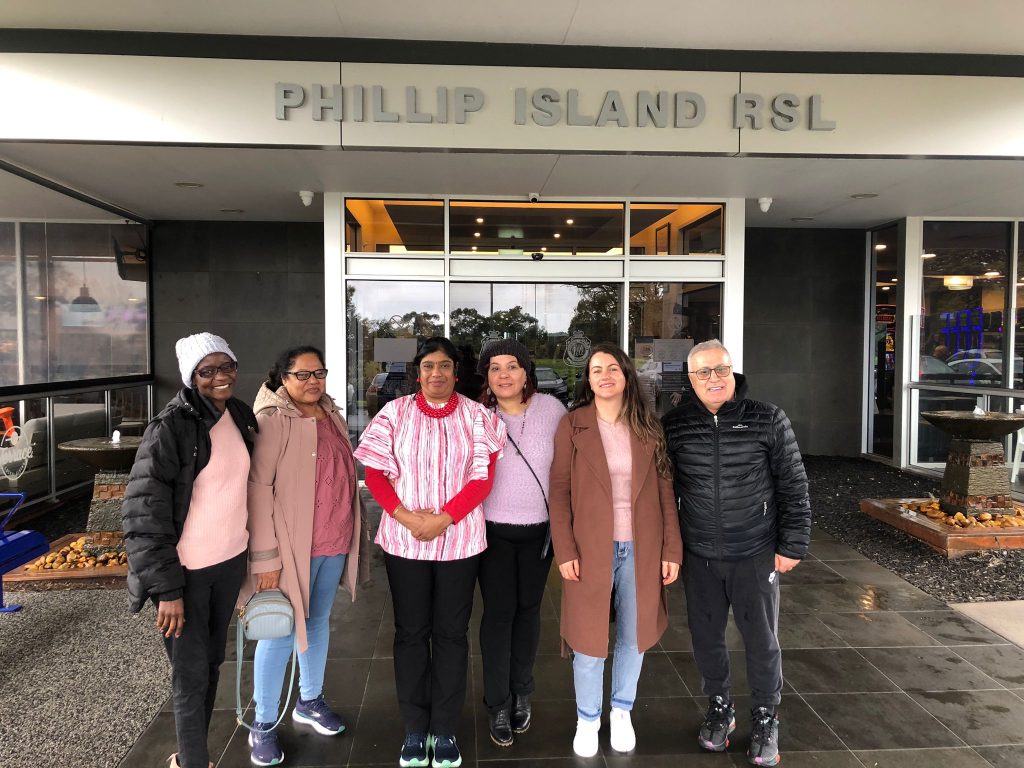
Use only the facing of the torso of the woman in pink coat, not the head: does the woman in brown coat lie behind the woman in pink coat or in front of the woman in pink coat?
in front

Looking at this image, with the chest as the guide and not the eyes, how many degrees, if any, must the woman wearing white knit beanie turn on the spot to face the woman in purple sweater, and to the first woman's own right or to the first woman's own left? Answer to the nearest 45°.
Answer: approximately 45° to the first woman's own left

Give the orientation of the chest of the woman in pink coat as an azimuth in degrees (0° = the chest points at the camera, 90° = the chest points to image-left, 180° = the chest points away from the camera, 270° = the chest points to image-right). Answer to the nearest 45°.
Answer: approximately 315°

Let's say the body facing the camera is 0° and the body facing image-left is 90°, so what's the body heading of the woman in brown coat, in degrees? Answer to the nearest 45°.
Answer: approximately 0°

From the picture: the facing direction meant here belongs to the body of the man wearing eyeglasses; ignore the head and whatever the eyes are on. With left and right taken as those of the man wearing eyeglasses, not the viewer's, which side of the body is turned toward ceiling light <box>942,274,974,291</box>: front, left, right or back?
back

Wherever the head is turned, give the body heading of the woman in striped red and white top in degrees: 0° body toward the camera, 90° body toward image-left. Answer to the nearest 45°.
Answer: approximately 0°

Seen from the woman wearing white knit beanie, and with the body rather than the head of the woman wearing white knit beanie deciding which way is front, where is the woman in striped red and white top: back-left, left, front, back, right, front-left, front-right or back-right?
front-left

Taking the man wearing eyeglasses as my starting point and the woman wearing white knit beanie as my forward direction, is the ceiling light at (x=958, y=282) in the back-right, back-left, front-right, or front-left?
back-right

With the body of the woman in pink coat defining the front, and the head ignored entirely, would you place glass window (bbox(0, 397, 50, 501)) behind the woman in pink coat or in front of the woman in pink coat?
behind
